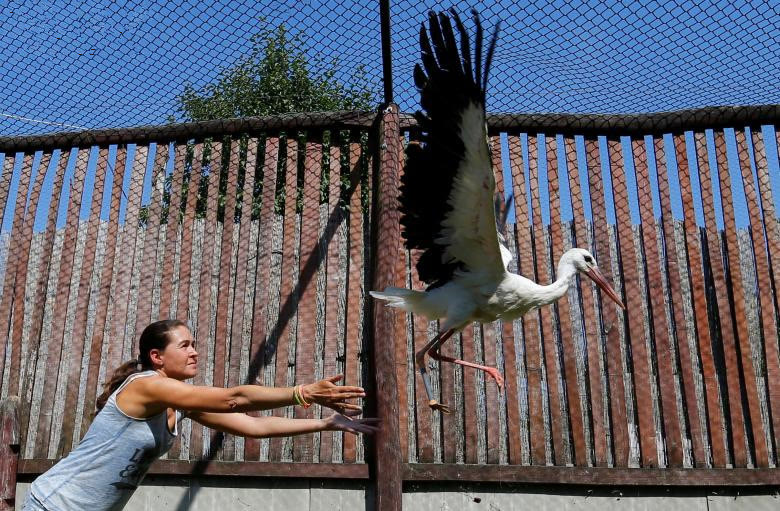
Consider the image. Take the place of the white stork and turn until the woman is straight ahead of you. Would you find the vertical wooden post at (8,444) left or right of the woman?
right

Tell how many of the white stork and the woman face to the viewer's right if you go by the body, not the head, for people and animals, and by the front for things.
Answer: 2

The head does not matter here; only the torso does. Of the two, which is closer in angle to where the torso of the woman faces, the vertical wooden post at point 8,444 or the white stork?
the white stork

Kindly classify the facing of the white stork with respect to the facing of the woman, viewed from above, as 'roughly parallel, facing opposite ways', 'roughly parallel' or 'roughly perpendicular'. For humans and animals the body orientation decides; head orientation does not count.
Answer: roughly parallel

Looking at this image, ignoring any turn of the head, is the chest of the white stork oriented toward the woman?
no

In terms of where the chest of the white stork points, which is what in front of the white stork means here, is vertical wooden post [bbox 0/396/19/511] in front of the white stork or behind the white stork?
behind

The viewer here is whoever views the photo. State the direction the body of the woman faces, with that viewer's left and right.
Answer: facing to the right of the viewer

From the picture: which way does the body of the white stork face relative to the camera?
to the viewer's right

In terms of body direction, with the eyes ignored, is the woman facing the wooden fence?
no

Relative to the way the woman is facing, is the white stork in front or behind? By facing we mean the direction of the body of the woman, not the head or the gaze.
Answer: in front

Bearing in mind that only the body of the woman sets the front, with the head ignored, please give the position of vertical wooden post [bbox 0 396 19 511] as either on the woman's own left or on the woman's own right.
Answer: on the woman's own left
